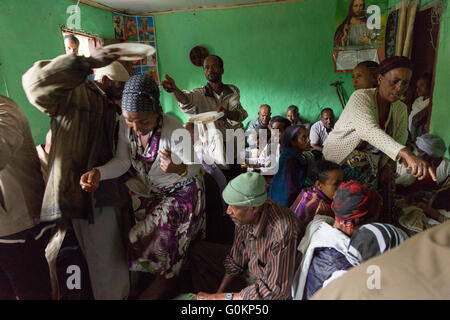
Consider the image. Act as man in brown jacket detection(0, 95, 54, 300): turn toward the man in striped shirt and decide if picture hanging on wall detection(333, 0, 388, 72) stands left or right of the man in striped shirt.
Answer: left

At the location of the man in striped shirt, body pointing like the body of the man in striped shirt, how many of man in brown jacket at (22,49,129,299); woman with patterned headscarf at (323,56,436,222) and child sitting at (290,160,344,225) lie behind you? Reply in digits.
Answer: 2

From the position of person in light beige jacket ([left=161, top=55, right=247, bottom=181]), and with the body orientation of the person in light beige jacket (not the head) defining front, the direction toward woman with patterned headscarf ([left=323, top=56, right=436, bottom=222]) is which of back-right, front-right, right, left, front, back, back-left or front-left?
front-left

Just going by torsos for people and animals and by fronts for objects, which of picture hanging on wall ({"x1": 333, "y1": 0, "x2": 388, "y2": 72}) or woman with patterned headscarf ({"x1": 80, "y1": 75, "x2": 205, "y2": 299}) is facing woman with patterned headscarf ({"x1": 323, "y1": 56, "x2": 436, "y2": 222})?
the picture hanging on wall

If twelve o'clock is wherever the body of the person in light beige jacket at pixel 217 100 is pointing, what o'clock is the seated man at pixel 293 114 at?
The seated man is roughly at 7 o'clock from the person in light beige jacket.

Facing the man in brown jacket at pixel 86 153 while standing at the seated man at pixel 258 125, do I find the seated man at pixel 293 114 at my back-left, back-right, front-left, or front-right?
back-left
